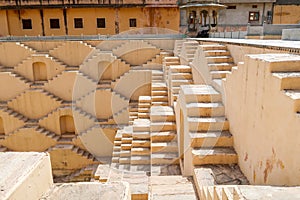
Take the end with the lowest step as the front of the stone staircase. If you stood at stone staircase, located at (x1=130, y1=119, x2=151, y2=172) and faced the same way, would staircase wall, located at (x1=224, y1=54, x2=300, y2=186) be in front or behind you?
in front

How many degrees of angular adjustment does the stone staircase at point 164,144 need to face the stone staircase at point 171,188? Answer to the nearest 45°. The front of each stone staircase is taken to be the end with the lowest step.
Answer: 0° — it already faces it

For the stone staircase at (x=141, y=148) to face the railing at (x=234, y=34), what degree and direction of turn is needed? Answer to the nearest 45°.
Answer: approximately 135° to its left

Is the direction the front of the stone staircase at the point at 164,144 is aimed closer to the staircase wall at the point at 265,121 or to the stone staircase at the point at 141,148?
the staircase wall

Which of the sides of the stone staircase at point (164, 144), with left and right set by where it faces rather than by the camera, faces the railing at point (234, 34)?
back

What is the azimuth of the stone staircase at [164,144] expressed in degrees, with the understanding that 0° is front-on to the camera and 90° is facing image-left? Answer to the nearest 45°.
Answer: approximately 0°

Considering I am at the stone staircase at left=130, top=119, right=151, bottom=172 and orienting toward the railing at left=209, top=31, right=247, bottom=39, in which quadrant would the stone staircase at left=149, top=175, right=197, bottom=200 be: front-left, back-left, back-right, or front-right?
back-right

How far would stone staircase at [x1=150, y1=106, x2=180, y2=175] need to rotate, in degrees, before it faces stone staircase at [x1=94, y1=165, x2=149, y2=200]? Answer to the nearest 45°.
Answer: approximately 45° to its right

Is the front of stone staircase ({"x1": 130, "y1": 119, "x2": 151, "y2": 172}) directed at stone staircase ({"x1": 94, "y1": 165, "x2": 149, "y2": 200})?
yes

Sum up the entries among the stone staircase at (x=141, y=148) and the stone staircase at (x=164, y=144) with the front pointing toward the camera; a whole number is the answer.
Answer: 2

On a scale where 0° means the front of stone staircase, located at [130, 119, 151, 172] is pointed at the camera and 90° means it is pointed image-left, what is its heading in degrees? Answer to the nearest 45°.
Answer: approximately 0°
